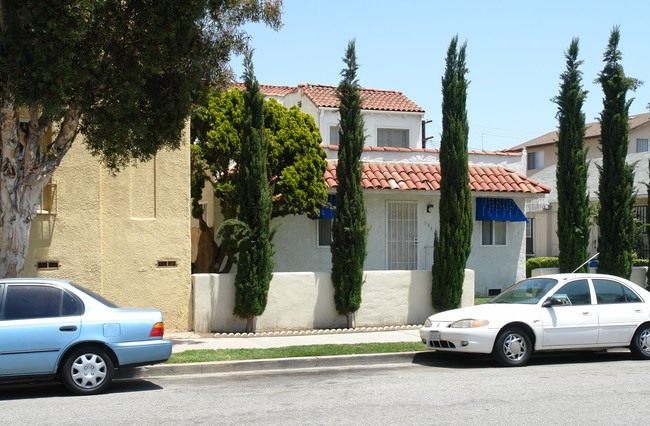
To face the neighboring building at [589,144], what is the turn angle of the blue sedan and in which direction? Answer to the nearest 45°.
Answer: approximately 135° to its right

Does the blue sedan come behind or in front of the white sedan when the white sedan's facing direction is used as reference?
in front

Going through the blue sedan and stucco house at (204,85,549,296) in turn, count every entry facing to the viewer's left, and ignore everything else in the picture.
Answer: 1

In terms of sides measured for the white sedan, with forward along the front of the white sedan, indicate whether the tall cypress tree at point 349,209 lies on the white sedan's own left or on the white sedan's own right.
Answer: on the white sedan's own right

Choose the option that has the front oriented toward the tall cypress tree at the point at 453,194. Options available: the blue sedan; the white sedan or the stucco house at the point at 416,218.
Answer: the stucco house

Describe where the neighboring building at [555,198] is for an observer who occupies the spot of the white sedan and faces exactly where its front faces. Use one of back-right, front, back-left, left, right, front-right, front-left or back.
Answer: back-right

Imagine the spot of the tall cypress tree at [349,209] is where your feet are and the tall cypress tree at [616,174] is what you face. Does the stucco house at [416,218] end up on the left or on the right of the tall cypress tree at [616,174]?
left

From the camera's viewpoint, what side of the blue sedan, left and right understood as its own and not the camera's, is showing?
left

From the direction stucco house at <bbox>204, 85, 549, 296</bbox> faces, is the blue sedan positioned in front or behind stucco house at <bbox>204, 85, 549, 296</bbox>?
in front

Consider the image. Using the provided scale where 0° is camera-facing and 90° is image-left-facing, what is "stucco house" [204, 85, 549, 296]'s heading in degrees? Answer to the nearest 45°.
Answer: approximately 0°

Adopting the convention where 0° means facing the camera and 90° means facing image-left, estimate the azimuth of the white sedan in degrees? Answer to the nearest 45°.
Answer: approximately 45°

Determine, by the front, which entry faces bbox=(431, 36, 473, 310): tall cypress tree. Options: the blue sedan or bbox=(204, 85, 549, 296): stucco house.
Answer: the stucco house
